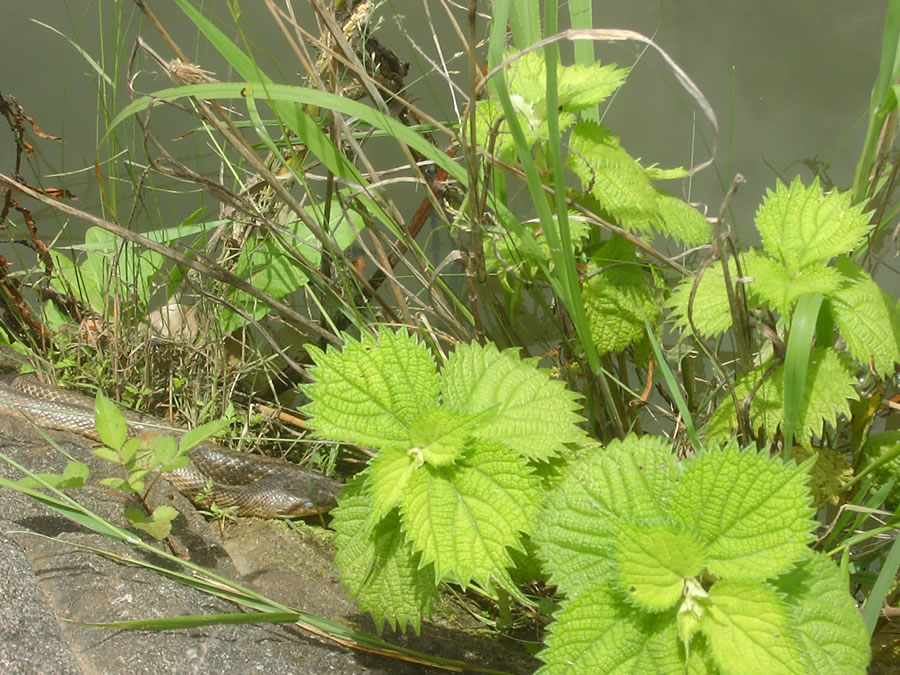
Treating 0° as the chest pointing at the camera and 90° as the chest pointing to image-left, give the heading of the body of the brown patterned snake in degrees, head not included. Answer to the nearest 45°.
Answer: approximately 270°

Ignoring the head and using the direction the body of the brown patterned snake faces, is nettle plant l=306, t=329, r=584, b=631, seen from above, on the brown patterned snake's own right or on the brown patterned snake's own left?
on the brown patterned snake's own right
